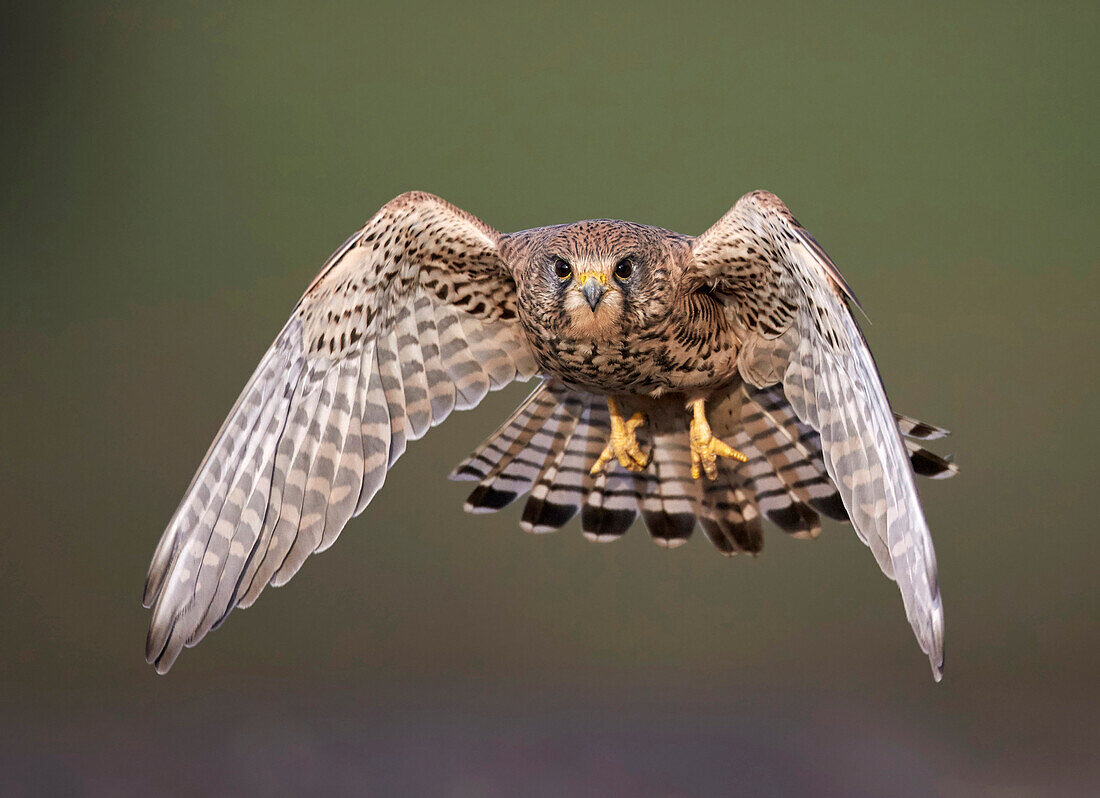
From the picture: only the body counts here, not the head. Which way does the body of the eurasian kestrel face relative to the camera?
toward the camera
